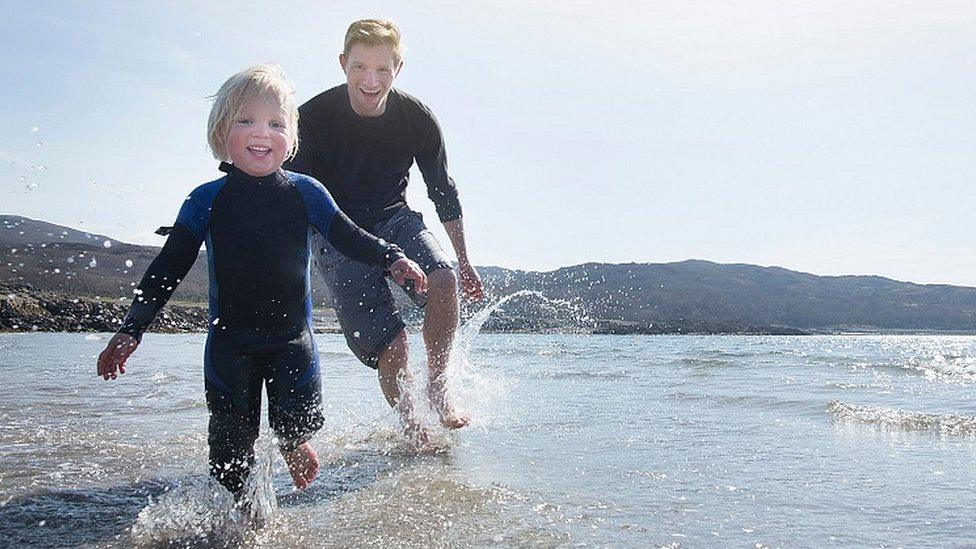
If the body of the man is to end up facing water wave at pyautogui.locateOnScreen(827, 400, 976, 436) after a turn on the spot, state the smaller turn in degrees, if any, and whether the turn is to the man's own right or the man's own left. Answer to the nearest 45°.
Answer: approximately 90° to the man's own left

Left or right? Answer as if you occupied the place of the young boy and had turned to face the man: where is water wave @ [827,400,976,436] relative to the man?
right

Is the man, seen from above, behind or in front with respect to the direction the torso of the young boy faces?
behind

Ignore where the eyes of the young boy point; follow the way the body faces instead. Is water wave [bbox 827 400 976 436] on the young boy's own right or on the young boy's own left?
on the young boy's own left

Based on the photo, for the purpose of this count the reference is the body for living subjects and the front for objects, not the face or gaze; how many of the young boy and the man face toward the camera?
2

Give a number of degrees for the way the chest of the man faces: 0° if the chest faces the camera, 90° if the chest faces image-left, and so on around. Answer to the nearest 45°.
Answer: approximately 0°

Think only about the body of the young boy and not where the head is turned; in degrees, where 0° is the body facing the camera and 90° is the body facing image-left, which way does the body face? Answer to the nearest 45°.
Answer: approximately 0°

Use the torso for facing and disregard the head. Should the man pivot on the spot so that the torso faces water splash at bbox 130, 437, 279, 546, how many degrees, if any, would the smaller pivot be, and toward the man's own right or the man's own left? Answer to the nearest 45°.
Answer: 0° — they already face it

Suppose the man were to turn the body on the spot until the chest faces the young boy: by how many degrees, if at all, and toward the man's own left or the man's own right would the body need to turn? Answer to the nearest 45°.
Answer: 0° — they already face them
